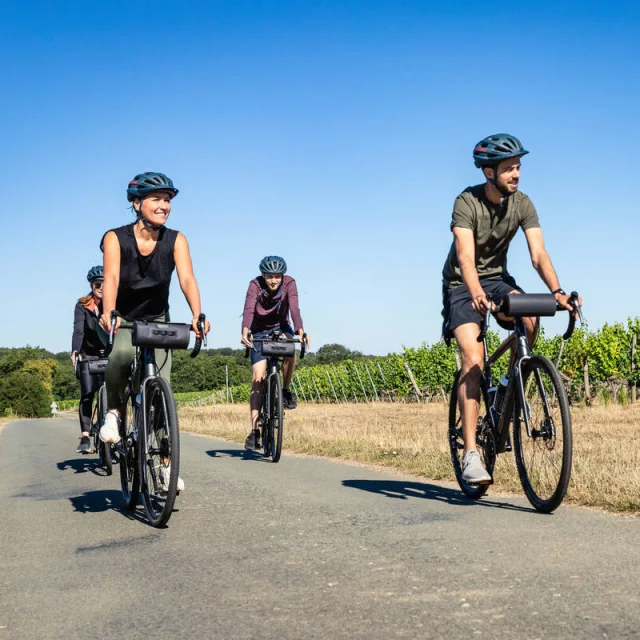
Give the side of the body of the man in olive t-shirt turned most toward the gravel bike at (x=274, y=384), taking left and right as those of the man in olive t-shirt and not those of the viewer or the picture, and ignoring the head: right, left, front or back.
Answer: back

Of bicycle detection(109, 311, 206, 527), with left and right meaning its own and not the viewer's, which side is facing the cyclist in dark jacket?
back

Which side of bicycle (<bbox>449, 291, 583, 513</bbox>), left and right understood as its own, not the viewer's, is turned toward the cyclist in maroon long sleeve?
back

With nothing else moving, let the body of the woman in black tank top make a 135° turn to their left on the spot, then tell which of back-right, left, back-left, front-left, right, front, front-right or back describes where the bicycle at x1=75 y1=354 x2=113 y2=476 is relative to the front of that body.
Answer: front-left

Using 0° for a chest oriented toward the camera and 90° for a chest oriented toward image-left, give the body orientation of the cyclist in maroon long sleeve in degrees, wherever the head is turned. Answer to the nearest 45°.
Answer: approximately 0°

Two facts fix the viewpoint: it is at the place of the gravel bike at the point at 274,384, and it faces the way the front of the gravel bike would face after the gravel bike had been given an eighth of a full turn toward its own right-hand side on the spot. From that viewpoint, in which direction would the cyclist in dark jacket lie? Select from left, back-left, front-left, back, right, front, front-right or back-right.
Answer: front-right

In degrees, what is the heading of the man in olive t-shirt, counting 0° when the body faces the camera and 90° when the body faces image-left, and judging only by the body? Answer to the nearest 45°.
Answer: approximately 315°

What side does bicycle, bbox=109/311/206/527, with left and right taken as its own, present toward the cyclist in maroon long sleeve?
back

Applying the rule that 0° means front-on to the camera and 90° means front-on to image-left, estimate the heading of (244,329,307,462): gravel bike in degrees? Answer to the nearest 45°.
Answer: approximately 0°

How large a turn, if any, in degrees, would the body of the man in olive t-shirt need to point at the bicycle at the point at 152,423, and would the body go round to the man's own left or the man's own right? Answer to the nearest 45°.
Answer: approximately 135° to the man's own right
